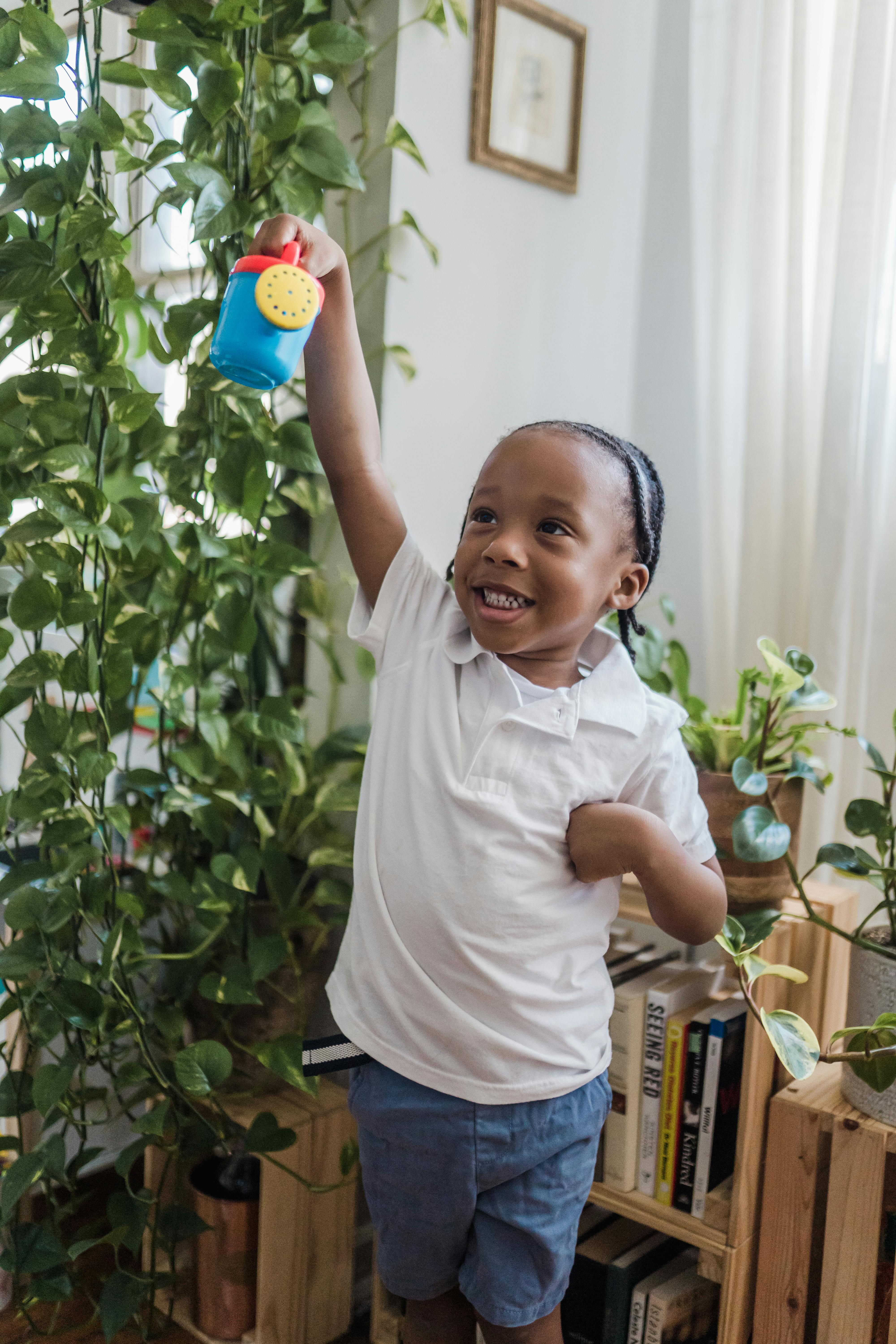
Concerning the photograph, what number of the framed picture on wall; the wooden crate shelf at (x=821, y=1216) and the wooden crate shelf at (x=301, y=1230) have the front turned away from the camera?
0

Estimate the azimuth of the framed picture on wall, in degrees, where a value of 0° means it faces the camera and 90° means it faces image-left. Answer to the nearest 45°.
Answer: approximately 315°

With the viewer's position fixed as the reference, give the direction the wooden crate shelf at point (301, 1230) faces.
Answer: facing the viewer and to the left of the viewer

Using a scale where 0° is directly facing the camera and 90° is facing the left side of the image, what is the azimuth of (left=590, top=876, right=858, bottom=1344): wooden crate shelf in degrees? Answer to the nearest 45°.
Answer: approximately 45°

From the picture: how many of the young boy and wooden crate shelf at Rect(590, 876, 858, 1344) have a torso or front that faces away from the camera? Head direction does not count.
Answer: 0

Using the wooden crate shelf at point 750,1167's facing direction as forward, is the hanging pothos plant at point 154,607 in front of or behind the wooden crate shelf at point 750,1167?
in front

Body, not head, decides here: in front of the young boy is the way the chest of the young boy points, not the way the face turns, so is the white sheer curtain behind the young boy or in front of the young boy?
behind

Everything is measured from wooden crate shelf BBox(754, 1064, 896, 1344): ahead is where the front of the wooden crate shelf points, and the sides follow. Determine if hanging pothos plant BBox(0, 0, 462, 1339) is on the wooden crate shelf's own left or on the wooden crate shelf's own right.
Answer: on the wooden crate shelf's own right

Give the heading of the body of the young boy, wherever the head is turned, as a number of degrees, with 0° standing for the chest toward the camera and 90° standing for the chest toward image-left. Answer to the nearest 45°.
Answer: approximately 0°

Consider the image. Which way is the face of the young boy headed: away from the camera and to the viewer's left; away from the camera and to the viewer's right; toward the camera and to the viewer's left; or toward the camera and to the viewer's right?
toward the camera and to the viewer's left

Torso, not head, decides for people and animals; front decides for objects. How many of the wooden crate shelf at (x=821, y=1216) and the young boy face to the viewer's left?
0
